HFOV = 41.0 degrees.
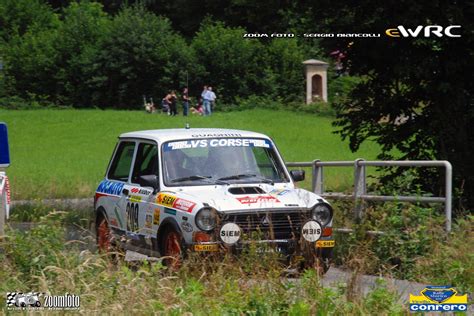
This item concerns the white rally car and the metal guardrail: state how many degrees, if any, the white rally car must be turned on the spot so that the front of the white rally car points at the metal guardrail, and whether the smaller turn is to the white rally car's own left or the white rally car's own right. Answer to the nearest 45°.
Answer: approximately 90° to the white rally car's own left

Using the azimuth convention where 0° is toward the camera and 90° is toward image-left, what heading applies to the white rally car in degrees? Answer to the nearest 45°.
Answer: approximately 315°

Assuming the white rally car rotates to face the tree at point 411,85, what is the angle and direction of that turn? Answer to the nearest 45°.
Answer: approximately 90° to its left

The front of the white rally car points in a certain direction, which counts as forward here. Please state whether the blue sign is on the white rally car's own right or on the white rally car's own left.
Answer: on the white rally car's own right
